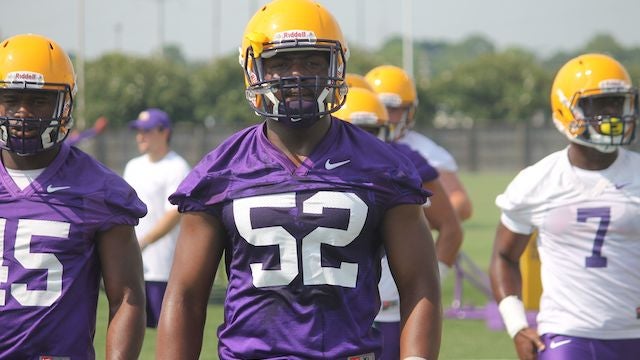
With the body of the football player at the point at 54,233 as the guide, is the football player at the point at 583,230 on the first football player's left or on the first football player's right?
on the first football player's left

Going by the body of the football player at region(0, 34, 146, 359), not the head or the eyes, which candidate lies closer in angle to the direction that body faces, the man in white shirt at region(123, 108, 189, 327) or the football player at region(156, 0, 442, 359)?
the football player

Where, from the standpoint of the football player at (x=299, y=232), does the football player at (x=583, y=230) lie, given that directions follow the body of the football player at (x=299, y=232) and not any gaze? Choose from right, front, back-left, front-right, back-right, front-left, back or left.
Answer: back-left

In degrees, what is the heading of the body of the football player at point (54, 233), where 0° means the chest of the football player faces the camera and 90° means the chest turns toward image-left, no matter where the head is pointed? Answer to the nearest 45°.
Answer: approximately 0°

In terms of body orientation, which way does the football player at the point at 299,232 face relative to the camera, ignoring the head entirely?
toward the camera

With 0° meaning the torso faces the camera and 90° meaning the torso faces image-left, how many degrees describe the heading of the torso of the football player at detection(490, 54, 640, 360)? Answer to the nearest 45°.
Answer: approximately 315°

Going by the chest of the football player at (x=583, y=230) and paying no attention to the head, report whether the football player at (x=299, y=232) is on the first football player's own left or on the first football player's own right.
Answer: on the first football player's own right

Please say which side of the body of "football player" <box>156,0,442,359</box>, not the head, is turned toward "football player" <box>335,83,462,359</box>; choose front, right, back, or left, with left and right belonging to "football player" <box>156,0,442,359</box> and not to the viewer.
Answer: back

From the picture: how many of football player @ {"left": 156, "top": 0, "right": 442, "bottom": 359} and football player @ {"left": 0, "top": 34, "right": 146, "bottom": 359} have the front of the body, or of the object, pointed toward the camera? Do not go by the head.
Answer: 2
